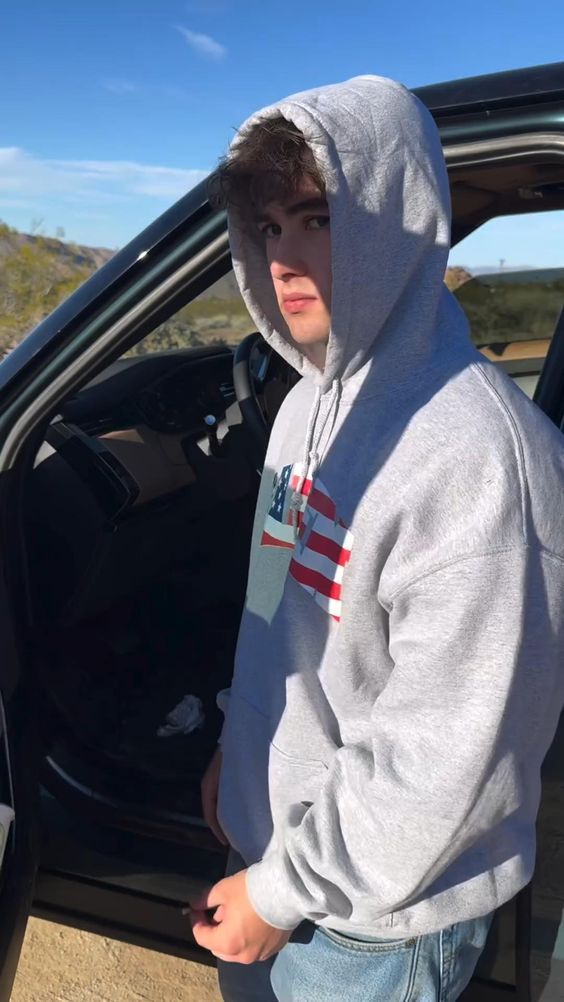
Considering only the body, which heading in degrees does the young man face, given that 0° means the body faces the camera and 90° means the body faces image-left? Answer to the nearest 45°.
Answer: approximately 45°

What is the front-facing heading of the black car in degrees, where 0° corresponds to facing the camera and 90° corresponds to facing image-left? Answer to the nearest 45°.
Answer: approximately 135°

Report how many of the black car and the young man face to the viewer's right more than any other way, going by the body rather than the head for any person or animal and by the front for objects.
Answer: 0

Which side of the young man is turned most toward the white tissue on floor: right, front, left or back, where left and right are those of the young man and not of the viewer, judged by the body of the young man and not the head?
right
